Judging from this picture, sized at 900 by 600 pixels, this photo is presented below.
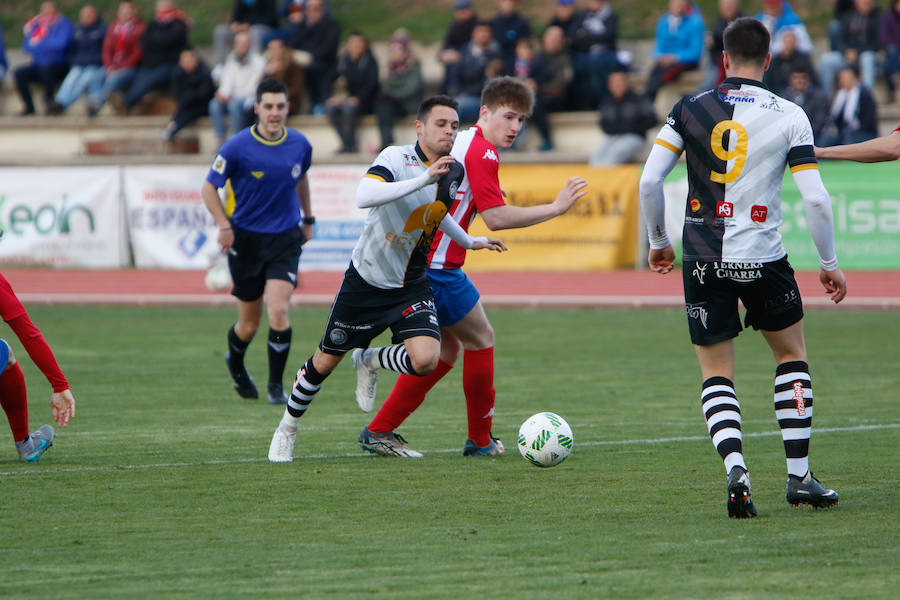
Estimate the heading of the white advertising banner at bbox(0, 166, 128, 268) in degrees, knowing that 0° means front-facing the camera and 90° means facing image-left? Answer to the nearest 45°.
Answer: approximately 0°

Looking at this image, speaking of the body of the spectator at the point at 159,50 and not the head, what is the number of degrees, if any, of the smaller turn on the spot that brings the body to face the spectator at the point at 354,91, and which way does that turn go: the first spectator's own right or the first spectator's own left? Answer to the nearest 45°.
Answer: approximately 90° to the first spectator's own left

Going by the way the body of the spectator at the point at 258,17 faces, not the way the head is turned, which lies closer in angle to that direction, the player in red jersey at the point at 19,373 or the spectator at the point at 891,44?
the player in red jersey

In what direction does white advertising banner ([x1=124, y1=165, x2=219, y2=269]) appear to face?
toward the camera

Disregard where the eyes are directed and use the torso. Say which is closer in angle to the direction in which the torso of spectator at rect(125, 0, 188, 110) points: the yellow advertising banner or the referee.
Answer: the referee

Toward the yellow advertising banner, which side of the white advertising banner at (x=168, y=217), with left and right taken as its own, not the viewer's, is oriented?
left

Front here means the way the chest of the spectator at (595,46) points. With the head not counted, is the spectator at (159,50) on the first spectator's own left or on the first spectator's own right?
on the first spectator's own right

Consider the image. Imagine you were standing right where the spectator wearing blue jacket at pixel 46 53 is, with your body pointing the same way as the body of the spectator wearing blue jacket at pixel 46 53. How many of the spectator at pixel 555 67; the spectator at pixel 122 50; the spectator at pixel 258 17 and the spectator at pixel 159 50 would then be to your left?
4

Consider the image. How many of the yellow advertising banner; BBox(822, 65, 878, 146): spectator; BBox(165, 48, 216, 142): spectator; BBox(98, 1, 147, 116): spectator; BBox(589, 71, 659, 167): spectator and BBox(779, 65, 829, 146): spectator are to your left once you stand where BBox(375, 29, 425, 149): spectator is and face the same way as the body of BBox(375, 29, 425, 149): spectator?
4

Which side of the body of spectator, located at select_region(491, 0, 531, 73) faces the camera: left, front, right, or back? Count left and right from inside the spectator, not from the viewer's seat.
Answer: front

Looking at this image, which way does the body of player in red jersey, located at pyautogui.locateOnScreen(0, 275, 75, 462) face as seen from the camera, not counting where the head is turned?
to the viewer's right

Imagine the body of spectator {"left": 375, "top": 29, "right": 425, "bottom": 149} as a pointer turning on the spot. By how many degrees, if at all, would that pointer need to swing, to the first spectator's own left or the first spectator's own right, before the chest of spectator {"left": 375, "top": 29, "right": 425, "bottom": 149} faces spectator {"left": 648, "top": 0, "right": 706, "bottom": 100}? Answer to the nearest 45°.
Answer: approximately 135° to the first spectator's own left

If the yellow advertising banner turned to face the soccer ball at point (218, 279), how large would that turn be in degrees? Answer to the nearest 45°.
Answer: approximately 45° to its right

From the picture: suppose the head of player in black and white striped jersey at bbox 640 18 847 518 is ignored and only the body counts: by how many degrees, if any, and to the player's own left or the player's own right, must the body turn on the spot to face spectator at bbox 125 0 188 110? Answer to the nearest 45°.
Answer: approximately 45° to the player's own left

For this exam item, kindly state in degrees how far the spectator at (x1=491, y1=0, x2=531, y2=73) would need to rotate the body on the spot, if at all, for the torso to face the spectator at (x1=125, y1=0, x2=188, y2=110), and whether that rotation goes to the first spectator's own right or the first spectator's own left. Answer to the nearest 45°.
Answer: approximately 90° to the first spectator's own right

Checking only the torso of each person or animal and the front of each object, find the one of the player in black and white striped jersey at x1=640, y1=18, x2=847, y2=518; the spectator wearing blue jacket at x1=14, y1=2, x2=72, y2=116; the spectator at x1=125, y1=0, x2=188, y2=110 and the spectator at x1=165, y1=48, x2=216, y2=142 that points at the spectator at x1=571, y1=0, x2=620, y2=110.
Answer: the player in black and white striped jersey

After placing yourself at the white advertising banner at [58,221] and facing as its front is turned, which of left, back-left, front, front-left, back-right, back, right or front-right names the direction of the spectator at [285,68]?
left
